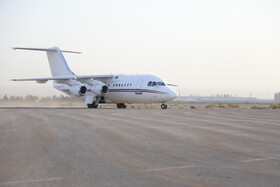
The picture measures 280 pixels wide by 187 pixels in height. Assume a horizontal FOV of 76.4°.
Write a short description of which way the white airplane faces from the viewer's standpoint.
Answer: facing the viewer and to the right of the viewer
